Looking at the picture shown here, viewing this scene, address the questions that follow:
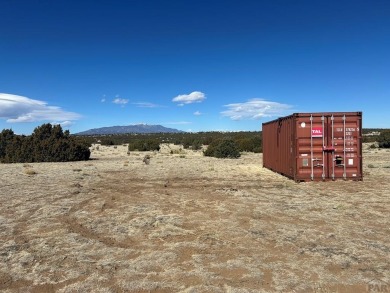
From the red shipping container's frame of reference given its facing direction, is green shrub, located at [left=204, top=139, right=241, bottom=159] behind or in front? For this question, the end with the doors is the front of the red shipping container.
behind

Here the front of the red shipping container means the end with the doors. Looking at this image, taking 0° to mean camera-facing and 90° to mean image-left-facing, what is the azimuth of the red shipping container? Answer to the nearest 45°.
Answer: approximately 0°
